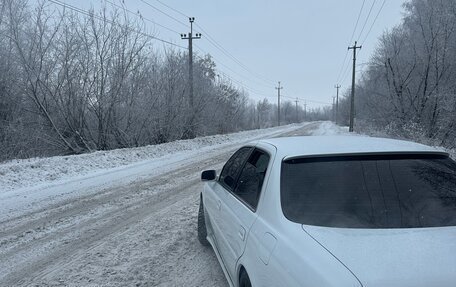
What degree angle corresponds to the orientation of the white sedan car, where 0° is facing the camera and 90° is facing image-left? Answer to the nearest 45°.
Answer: approximately 135°
